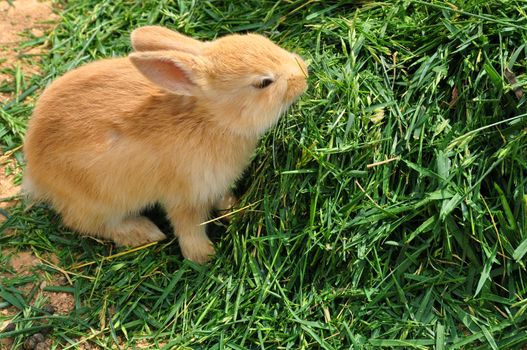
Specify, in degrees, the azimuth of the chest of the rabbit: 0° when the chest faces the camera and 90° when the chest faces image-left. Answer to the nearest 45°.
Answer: approximately 270°
